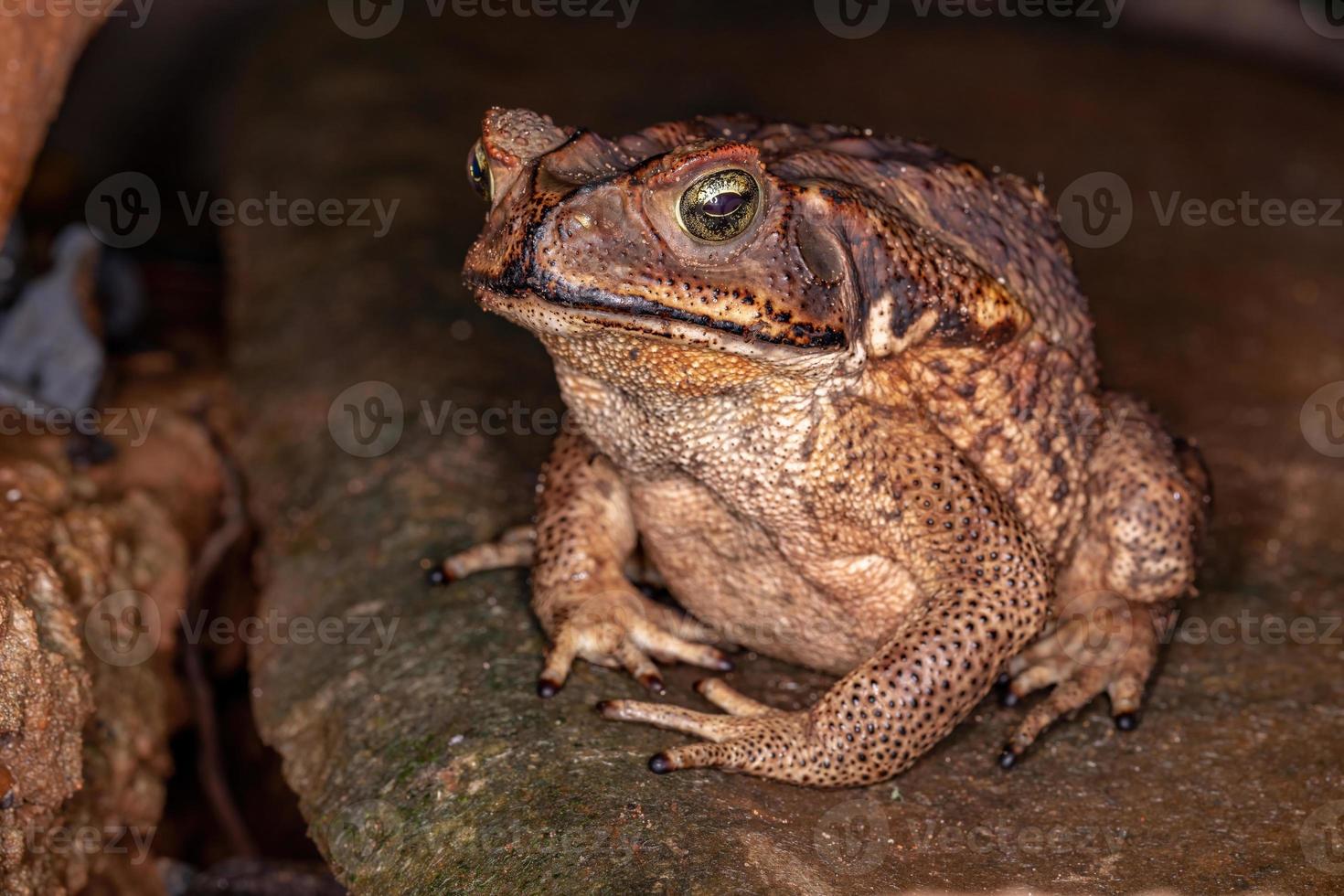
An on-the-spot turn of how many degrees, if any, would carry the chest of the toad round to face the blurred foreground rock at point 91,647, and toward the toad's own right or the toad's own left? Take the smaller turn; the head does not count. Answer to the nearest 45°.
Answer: approximately 45° to the toad's own right

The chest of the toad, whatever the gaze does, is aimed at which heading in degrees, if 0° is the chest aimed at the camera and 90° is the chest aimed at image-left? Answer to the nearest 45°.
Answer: approximately 45°
